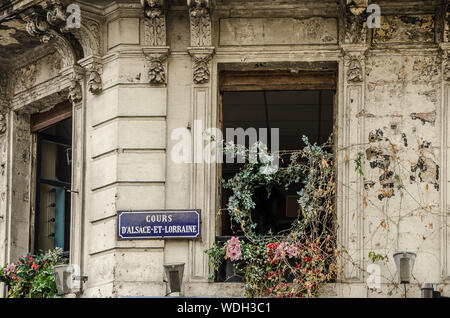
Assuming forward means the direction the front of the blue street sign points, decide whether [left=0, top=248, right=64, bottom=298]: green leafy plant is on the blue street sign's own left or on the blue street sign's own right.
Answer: on the blue street sign's own right

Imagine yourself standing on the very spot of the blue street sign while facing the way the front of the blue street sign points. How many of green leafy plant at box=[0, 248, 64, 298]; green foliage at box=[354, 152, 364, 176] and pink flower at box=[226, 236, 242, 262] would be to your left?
2

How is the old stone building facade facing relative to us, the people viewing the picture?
facing the viewer

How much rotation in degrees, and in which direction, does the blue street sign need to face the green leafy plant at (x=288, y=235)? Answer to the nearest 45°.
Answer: approximately 90° to its left

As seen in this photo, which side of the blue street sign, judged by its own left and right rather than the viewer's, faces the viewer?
front

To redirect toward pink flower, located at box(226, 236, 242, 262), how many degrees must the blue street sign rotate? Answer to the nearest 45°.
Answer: approximately 90° to its left

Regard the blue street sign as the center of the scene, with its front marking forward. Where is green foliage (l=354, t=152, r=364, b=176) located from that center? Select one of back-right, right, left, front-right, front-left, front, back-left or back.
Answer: left
